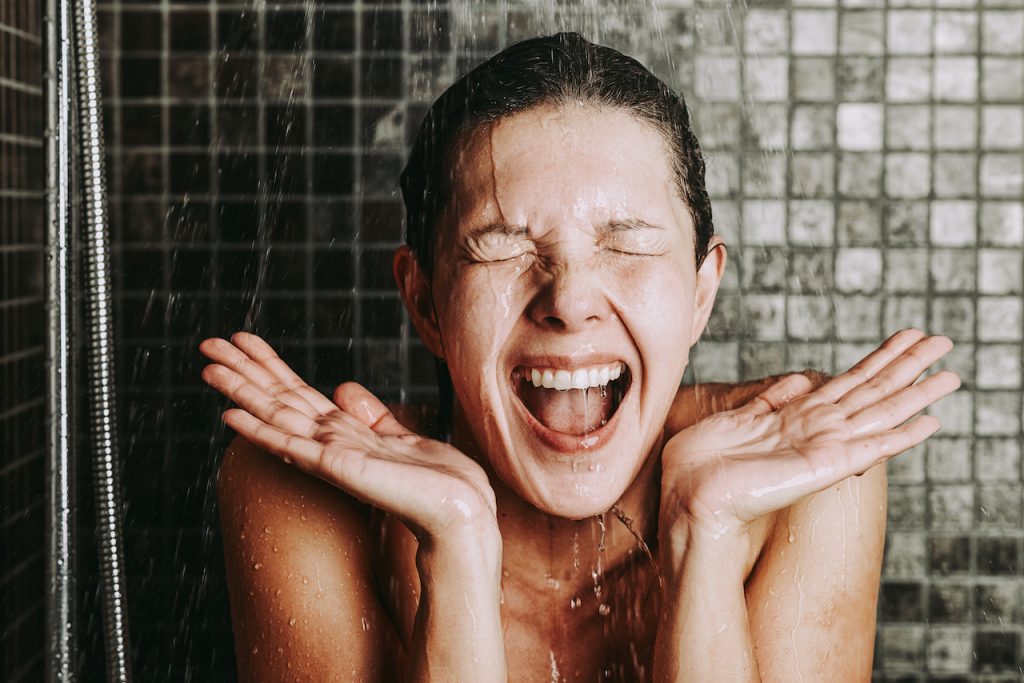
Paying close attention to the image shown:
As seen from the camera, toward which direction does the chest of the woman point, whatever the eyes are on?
toward the camera
